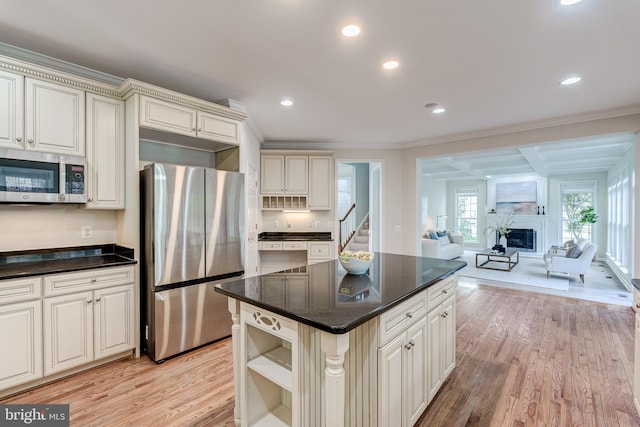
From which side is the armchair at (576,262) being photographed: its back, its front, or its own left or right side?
left

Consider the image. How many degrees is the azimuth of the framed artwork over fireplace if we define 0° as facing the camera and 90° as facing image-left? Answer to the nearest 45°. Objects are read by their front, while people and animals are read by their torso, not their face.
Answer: approximately 0°

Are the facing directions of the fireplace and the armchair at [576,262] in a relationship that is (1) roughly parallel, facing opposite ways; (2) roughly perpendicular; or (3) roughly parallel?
roughly perpendicular

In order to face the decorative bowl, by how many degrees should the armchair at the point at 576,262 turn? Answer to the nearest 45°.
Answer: approximately 90° to its left

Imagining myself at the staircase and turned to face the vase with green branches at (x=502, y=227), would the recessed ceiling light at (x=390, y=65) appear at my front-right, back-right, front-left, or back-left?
back-right

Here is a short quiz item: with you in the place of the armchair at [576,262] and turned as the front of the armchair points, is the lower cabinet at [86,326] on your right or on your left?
on your left

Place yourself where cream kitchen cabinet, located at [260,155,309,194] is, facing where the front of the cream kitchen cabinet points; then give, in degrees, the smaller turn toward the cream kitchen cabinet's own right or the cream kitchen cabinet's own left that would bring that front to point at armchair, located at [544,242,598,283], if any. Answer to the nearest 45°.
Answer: approximately 90° to the cream kitchen cabinet's own left

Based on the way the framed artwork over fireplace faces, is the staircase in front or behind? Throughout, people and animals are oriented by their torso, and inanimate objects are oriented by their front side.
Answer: in front

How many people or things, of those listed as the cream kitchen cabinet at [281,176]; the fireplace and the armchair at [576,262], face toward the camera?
2

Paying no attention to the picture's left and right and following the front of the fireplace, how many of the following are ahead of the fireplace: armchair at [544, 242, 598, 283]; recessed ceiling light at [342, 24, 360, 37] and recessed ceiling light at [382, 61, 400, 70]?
3

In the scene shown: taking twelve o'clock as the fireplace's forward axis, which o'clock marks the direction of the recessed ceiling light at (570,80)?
The recessed ceiling light is roughly at 12 o'clock from the fireplace.

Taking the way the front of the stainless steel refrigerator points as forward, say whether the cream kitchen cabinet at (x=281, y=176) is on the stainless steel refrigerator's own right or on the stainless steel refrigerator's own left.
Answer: on the stainless steel refrigerator's own left
